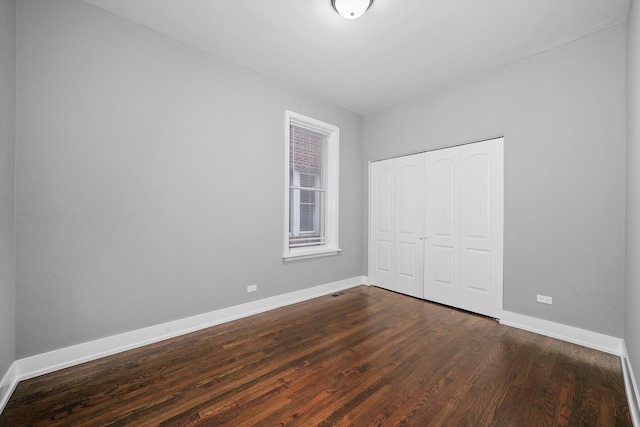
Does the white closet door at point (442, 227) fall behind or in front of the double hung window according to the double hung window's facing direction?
in front

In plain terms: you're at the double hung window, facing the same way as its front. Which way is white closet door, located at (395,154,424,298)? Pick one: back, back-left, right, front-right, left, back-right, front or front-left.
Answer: front-left

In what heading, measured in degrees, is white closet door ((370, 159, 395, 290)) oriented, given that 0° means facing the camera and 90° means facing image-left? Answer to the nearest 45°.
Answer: approximately 45°

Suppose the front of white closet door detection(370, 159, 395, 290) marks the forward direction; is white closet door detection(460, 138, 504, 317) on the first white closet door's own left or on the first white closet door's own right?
on the first white closet door's own left

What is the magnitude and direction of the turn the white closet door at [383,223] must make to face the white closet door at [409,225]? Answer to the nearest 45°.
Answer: approximately 90° to its left

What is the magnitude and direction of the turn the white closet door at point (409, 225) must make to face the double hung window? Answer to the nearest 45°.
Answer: approximately 45° to its right

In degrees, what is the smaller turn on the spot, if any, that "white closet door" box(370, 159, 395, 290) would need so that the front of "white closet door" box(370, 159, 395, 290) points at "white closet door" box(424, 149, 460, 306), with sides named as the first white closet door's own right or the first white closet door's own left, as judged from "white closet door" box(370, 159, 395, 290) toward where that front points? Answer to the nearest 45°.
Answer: approximately 90° to the first white closet door's own left

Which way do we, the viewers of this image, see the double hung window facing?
facing the viewer and to the right of the viewer

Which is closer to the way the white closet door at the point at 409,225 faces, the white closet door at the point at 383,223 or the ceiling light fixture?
the ceiling light fixture

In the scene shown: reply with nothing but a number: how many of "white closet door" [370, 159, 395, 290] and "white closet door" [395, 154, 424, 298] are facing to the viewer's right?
0

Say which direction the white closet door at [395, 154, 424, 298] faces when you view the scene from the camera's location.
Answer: facing the viewer and to the left of the viewer

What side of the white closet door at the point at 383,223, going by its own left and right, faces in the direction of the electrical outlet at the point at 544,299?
left

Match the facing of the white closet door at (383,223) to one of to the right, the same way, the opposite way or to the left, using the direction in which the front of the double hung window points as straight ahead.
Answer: to the right

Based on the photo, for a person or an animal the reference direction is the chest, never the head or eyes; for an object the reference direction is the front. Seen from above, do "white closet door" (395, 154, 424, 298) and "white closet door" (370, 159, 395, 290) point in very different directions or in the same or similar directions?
same or similar directions

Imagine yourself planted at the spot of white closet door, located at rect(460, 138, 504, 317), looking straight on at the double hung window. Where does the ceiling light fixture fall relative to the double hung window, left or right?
left
